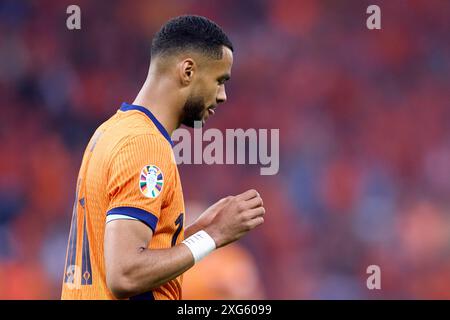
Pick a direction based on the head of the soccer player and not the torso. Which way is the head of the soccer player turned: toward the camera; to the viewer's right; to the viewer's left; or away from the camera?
to the viewer's right

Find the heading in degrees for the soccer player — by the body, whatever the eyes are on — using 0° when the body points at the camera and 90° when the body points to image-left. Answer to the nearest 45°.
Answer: approximately 270°
